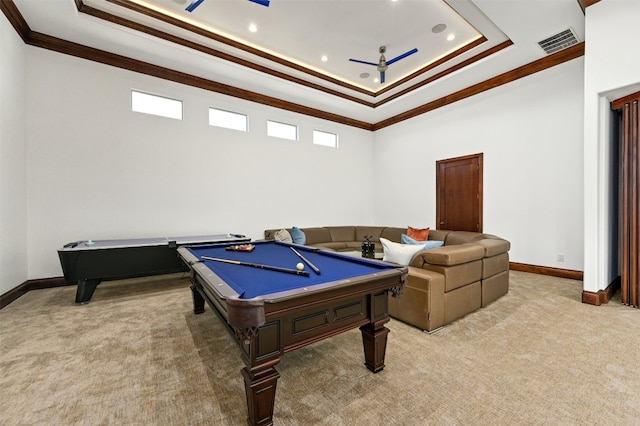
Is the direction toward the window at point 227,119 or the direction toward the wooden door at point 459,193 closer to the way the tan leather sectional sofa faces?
the window

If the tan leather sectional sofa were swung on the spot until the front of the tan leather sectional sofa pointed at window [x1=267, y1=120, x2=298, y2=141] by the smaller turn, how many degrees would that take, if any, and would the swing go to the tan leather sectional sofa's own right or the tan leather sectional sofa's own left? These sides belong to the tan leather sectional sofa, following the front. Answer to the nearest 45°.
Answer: approximately 90° to the tan leather sectional sofa's own right

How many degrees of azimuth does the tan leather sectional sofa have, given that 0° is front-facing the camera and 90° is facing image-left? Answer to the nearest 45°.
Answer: approximately 45°

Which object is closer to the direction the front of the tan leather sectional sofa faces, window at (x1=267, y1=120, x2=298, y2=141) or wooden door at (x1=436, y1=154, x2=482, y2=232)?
the window

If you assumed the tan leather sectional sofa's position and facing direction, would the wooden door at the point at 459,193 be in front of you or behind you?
behind
